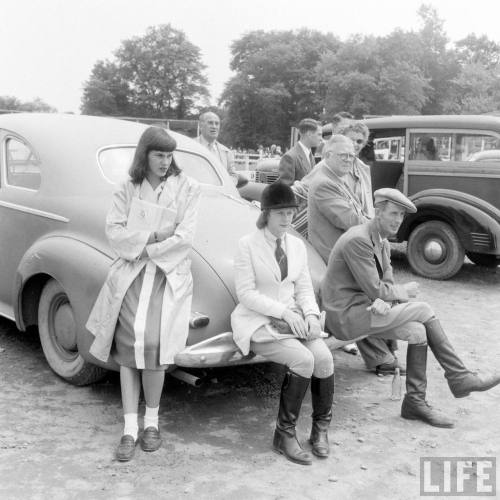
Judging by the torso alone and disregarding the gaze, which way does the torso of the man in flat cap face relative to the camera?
to the viewer's right

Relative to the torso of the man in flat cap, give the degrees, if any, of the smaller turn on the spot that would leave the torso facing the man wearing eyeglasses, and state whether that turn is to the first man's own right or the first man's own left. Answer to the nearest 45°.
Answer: approximately 135° to the first man's own left

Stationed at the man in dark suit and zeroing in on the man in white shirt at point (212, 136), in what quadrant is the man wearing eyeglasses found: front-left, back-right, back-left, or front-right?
back-left

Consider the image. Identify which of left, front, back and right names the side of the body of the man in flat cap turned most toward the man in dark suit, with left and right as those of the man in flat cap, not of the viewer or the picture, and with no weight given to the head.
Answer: left

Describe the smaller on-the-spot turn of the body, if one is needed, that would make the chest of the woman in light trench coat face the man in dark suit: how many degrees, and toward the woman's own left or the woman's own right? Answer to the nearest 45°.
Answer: approximately 135° to the woman's own left

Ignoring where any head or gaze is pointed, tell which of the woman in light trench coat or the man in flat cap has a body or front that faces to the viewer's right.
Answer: the man in flat cap
